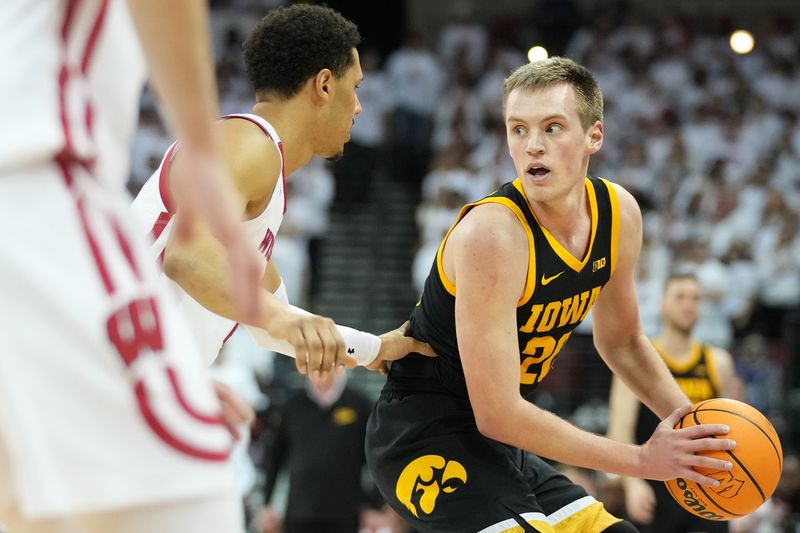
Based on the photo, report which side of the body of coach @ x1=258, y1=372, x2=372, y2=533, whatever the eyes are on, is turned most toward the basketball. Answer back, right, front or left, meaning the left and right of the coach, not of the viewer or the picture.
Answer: front

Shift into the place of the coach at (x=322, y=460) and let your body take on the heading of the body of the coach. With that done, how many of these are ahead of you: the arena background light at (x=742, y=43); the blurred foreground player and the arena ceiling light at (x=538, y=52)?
1

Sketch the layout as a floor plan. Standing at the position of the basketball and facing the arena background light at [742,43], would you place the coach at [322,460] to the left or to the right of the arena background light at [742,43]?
left

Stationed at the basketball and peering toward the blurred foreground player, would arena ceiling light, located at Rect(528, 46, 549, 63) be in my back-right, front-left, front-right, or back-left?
back-right

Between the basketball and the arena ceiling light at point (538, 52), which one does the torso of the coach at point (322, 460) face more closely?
the basketball

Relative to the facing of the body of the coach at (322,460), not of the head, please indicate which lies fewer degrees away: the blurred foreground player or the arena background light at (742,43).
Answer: the blurred foreground player

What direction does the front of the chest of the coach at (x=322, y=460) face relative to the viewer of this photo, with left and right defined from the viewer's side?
facing the viewer

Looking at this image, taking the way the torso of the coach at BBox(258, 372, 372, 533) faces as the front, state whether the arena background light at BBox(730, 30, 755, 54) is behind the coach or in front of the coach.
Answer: behind

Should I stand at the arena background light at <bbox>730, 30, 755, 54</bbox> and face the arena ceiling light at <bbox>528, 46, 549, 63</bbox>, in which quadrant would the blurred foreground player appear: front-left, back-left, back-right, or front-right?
front-left

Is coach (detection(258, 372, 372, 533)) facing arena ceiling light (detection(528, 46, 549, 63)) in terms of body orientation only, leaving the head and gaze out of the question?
no

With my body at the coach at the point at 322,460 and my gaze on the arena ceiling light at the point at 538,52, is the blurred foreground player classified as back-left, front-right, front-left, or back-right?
back-right

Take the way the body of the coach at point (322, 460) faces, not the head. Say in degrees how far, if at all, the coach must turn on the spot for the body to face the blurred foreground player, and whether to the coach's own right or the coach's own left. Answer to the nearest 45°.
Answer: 0° — they already face them
